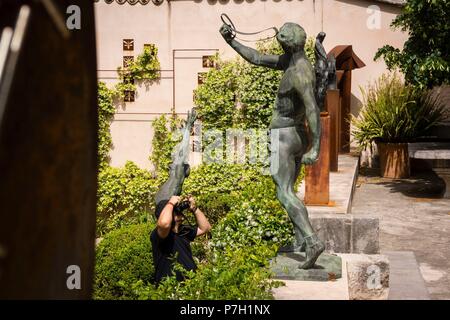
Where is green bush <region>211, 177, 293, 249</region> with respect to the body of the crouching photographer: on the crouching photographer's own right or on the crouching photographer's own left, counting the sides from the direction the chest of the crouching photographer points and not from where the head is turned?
on the crouching photographer's own left

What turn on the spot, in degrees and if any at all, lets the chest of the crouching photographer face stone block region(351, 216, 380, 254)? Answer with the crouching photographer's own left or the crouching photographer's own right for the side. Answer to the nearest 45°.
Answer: approximately 90° to the crouching photographer's own left

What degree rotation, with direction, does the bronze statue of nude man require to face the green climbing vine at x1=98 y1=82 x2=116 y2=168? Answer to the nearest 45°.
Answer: approximately 45° to its right

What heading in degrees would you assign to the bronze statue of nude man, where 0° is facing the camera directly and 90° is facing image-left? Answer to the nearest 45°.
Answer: approximately 90°

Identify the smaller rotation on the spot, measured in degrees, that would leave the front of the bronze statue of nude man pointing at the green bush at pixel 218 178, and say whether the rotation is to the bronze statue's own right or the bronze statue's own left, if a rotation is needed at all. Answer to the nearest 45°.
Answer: approximately 90° to the bronze statue's own right

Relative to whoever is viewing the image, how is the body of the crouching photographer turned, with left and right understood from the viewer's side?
facing the viewer and to the right of the viewer

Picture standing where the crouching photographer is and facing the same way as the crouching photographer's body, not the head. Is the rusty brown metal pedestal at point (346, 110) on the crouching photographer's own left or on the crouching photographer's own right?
on the crouching photographer's own left

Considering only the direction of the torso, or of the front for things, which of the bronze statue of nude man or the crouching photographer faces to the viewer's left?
the bronze statue of nude man

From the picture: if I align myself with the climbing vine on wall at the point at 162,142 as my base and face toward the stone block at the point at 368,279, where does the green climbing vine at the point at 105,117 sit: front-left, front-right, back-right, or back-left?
back-right

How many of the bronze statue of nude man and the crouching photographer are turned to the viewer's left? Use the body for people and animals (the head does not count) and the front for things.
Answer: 1

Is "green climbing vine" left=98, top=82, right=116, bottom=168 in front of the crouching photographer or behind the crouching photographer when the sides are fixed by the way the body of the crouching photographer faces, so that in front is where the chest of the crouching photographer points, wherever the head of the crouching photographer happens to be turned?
behind
